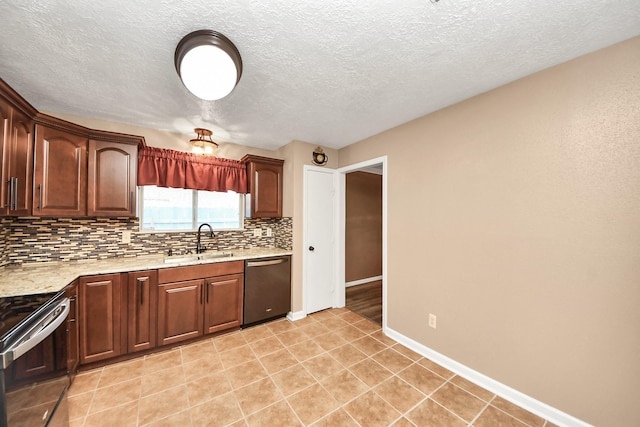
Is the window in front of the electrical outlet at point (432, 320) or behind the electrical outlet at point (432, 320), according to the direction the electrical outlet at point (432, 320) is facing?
in front

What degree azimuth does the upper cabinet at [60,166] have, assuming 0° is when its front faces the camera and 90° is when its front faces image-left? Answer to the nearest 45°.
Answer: approximately 315°

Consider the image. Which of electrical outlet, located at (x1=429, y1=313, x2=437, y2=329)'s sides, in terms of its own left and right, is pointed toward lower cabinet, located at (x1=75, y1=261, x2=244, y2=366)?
front

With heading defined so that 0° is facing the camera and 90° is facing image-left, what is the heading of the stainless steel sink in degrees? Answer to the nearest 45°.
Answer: approximately 0°

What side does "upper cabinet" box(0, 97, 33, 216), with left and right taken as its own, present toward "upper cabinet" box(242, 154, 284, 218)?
front

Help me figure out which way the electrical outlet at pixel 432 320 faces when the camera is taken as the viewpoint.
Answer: facing the viewer and to the left of the viewer

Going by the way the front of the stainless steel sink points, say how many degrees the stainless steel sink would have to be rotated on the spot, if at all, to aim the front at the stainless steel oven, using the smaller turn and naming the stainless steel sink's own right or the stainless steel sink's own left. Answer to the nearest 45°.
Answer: approximately 45° to the stainless steel sink's own right

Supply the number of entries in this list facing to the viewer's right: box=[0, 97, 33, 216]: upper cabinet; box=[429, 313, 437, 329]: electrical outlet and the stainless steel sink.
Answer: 1

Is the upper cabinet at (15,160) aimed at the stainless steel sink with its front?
yes

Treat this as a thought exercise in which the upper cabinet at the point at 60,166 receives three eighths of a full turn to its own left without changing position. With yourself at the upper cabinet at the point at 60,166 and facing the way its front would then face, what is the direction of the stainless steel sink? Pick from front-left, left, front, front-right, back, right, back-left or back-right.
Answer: right

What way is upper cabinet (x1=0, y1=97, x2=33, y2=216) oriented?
to the viewer's right

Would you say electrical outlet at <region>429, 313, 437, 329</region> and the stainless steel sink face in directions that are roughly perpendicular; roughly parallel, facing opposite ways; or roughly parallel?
roughly perpendicular

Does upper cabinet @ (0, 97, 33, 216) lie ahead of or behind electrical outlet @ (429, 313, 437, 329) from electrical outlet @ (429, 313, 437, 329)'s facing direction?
ahead
